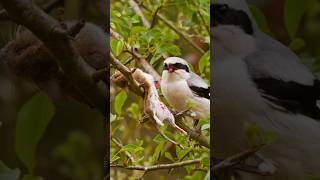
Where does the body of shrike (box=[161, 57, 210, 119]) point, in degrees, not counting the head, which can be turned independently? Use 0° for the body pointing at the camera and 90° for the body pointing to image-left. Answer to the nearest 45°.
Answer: approximately 45°
